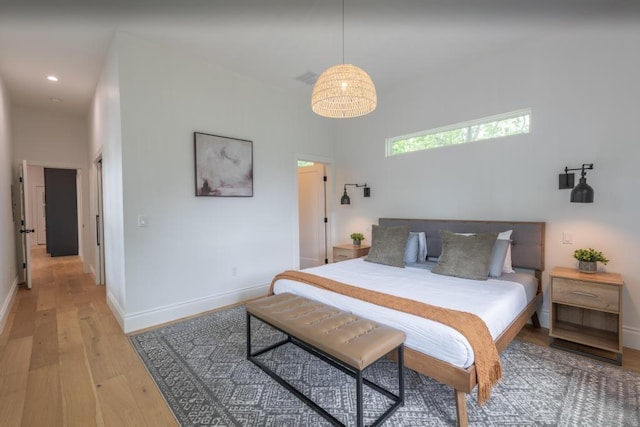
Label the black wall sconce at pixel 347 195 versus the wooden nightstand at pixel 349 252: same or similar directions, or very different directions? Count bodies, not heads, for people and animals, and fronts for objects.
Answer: same or similar directions

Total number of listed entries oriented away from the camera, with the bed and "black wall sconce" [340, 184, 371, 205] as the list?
0

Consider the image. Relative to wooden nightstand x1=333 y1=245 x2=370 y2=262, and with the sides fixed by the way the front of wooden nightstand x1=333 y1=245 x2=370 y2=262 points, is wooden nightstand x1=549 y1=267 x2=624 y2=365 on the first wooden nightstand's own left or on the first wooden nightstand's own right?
on the first wooden nightstand's own left

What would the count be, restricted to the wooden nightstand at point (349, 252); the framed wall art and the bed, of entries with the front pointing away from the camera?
0

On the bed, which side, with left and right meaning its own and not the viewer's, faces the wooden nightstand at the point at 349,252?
right

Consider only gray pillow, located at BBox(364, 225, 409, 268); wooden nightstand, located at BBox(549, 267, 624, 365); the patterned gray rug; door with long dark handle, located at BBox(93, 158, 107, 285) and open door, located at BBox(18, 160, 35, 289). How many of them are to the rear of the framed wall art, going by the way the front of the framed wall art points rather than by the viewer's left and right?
2

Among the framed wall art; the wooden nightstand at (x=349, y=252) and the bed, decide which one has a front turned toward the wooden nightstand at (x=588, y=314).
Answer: the framed wall art

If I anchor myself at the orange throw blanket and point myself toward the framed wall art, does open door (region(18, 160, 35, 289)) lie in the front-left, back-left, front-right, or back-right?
front-left

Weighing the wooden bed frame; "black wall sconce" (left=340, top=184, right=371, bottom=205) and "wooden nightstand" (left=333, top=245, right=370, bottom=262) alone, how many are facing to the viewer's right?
0

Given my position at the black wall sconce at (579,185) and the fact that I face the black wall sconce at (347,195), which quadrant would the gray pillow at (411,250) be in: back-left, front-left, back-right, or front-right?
front-left

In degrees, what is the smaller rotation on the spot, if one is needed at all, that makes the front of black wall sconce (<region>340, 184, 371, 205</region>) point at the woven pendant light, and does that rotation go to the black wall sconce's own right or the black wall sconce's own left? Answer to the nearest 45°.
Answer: approximately 45° to the black wall sconce's own left

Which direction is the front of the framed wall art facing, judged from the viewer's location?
facing the viewer and to the right of the viewer

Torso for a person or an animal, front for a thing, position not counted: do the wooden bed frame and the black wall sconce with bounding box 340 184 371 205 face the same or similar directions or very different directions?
same or similar directions

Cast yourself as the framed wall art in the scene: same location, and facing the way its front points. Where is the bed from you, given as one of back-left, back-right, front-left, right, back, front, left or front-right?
front

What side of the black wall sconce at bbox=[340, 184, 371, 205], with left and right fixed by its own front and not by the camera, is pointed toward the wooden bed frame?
left

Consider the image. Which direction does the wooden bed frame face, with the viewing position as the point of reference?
facing the viewer and to the left of the viewer

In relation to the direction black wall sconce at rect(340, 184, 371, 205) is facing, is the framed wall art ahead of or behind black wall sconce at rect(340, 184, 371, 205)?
ahead
